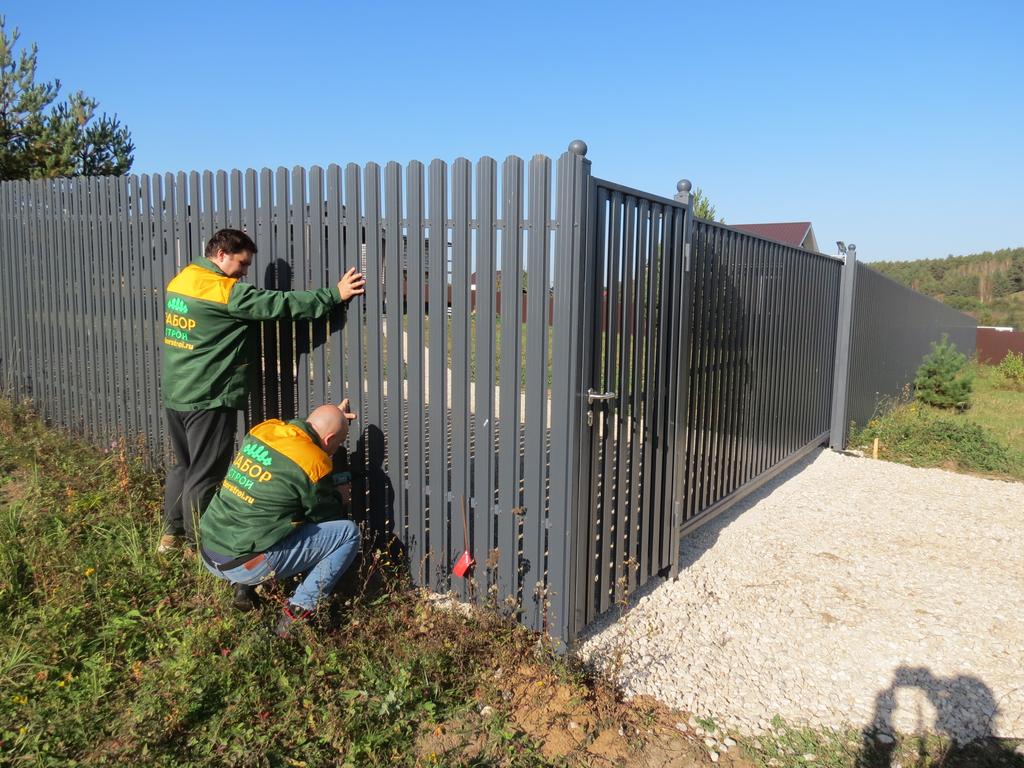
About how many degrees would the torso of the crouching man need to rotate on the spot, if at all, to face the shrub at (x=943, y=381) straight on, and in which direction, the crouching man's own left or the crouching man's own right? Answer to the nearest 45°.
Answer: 0° — they already face it

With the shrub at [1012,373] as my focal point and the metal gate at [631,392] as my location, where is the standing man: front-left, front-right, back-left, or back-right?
back-left

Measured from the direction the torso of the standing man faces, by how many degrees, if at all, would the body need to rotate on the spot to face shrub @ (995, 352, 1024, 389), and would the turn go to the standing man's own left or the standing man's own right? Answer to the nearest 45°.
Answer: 0° — they already face it

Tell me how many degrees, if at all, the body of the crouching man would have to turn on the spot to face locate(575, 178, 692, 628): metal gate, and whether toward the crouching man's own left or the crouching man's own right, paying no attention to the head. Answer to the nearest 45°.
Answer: approximately 45° to the crouching man's own right

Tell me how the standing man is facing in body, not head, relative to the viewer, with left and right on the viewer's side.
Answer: facing away from the viewer and to the right of the viewer

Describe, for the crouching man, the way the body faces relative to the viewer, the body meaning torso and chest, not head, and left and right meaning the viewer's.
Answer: facing away from the viewer and to the right of the viewer

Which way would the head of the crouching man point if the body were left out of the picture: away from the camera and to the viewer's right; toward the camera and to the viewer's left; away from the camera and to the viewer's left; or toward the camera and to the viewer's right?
away from the camera and to the viewer's right

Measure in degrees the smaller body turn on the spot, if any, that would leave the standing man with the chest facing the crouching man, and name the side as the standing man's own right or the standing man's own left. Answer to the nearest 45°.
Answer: approximately 135° to the standing man's own right
